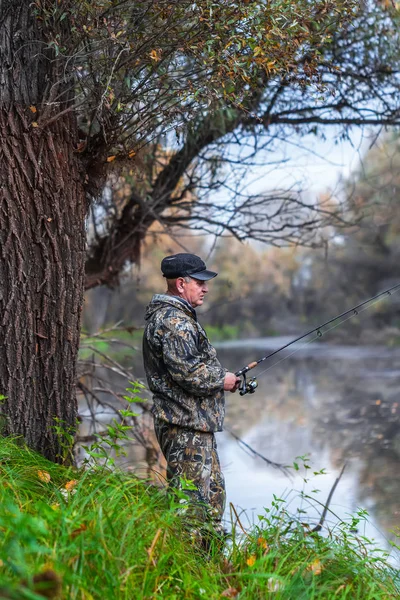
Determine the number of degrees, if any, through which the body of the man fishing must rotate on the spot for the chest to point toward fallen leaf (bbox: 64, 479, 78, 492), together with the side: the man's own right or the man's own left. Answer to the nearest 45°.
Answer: approximately 135° to the man's own right

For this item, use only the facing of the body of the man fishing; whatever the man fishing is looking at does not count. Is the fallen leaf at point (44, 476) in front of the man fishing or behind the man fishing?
behind

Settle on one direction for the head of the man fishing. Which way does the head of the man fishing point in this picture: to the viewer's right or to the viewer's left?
to the viewer's right

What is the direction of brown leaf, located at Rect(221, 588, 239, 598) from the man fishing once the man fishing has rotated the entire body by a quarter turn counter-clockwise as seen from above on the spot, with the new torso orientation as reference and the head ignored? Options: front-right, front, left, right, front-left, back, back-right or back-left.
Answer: back

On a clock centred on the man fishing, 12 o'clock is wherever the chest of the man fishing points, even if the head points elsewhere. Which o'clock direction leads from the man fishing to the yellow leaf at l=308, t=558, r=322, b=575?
The yellow leaf is roughly at 2 o'clock from the man fishing.

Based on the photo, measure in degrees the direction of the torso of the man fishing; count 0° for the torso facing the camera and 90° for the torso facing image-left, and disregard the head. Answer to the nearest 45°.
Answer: approximately 270°
